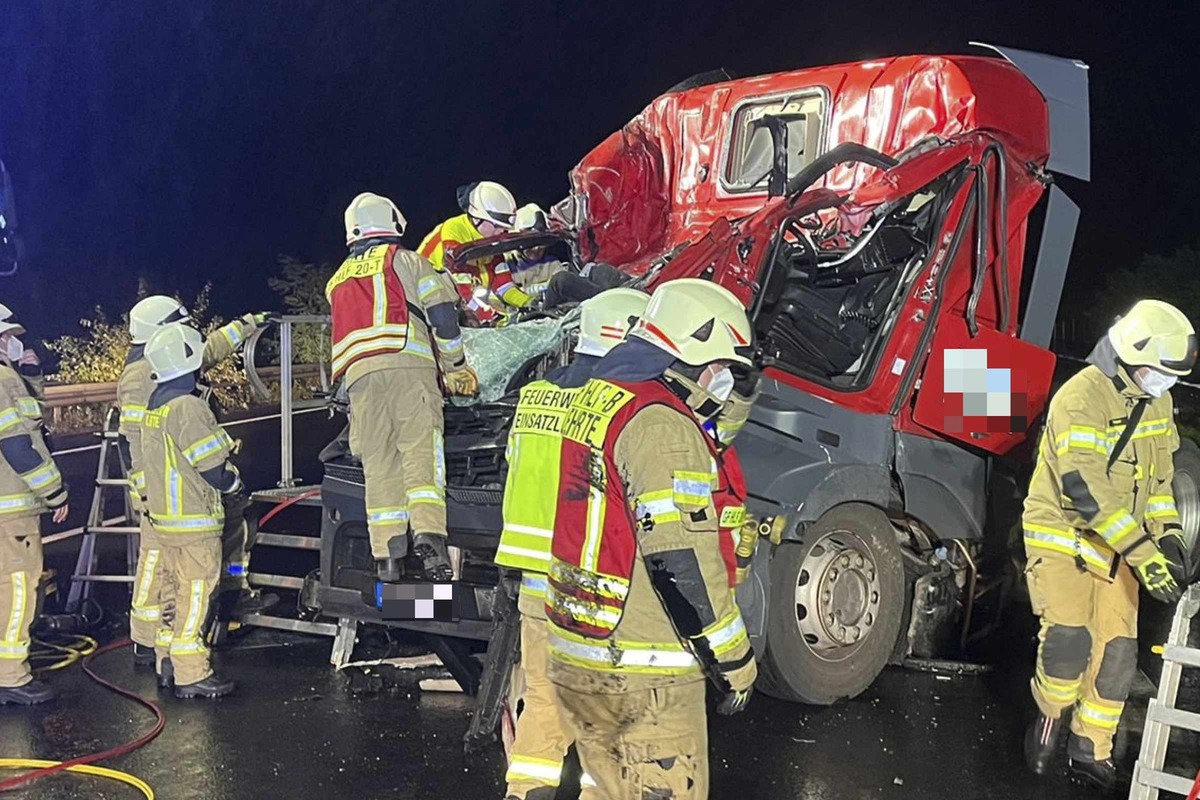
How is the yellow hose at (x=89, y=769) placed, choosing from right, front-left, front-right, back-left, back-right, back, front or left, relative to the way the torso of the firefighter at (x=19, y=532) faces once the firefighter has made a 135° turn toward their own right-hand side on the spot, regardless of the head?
front-left

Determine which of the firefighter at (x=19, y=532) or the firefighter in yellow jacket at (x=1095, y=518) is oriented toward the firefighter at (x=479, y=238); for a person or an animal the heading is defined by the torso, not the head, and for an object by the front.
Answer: the firefighter at (x=19, y=532)

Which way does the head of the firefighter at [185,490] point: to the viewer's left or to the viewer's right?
to the viewer's right

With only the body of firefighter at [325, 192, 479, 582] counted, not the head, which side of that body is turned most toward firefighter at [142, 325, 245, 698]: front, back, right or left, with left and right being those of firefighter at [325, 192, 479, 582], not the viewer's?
left

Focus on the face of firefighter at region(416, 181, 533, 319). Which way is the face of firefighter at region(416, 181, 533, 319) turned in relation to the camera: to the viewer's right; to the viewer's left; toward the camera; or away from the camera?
to the viewer's right

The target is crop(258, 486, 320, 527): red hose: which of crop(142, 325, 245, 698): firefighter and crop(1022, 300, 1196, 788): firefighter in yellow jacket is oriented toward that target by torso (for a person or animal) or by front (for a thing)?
the firefighter

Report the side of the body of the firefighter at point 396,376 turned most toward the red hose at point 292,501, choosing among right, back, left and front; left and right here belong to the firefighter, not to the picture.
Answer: left

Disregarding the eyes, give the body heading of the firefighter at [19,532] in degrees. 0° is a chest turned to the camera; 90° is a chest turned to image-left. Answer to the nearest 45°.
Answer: approximately 270°

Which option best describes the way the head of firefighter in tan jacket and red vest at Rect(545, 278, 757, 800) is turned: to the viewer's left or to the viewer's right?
to the viewer's right

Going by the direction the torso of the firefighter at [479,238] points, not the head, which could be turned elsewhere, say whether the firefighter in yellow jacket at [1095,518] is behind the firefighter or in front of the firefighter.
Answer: in front
